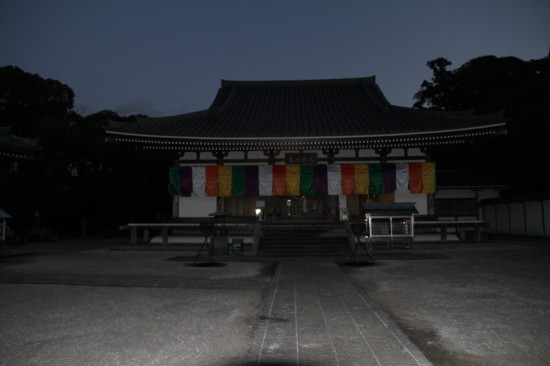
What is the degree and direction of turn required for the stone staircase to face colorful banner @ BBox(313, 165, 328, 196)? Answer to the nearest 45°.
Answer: approximately 180°

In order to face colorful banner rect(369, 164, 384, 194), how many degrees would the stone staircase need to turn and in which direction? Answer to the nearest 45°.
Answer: approximately 135° to its left

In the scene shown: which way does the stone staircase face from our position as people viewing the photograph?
facing the viewer

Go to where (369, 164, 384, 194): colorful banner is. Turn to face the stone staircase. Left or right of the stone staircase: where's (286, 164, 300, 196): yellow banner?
right

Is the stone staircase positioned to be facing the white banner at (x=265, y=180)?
no

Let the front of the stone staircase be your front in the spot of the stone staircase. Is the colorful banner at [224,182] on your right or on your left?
on your right

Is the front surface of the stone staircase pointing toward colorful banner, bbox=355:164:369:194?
no

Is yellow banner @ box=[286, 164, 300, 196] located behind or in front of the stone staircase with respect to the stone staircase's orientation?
behind

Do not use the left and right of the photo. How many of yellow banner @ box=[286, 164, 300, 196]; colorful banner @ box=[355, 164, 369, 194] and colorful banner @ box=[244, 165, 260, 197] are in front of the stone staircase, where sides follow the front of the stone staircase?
0

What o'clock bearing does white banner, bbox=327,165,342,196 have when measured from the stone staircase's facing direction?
The white banner is roughly at 7 o'clock from the stone staircase.

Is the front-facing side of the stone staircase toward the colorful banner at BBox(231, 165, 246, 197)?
no

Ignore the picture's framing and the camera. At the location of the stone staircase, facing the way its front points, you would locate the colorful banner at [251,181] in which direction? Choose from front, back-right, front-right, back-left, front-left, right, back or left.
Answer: back-right

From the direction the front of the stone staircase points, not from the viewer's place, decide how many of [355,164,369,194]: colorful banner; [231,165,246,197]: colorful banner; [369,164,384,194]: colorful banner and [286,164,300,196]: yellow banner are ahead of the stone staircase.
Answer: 0

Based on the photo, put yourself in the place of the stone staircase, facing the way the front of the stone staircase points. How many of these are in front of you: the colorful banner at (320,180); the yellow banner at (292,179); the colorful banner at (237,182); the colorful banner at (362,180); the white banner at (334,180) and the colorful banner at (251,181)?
0
